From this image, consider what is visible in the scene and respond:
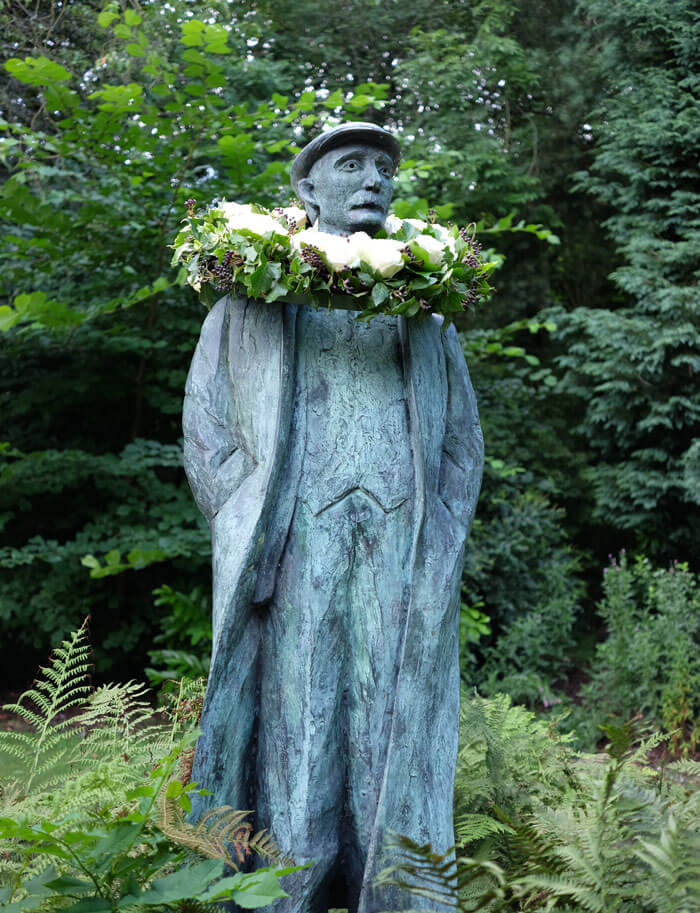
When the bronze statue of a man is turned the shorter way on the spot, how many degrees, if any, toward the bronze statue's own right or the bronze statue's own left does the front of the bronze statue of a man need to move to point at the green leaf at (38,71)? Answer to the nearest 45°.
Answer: approximately 135° to the bronze statue's own right

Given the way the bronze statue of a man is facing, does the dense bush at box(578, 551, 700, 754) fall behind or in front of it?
behind

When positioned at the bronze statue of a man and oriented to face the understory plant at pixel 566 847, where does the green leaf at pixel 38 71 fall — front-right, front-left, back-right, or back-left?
back-left

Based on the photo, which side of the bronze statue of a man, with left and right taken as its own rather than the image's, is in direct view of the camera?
front
